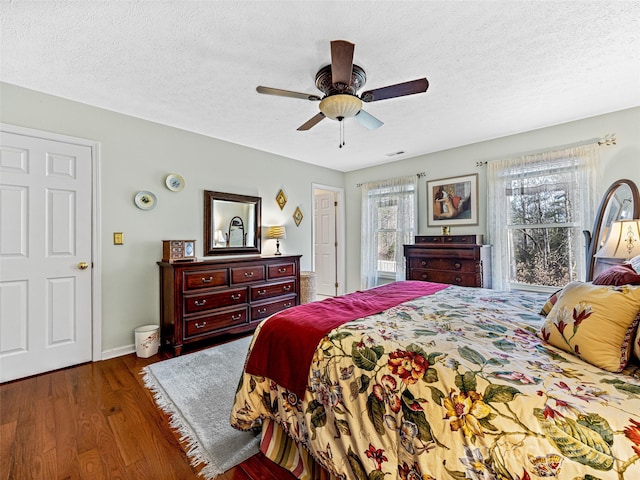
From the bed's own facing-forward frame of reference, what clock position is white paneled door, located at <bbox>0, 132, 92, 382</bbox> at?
The white paneled door is roughly at 12 o'clock from the bed.

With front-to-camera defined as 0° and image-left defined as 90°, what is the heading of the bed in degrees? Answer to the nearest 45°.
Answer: approximately 90°

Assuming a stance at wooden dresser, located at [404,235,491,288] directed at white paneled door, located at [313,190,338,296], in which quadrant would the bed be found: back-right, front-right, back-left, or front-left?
back-left

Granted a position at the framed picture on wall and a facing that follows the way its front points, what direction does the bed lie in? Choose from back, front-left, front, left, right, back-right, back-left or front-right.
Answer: front-left

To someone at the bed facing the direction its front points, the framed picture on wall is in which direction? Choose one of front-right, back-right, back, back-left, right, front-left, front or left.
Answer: right

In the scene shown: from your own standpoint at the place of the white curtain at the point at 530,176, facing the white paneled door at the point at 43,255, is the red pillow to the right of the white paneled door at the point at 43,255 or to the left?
left

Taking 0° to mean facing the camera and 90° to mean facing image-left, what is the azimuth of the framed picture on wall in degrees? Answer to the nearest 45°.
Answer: approximately 45°

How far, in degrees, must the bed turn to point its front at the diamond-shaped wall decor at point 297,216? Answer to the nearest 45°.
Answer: approximately 45° to its right

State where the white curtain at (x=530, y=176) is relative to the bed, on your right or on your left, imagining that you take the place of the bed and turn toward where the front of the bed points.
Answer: on your right

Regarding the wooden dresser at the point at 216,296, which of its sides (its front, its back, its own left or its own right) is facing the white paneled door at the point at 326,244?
left

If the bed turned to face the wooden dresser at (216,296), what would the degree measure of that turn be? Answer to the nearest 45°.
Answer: approximately 45° to its right

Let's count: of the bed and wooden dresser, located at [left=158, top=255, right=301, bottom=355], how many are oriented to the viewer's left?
1

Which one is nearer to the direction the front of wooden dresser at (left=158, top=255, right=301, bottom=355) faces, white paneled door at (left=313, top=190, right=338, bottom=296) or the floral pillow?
the floral pillow

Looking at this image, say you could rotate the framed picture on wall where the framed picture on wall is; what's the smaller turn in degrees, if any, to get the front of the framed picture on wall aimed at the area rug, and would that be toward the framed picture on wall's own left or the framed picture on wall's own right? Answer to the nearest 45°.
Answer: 0° — it already faces it

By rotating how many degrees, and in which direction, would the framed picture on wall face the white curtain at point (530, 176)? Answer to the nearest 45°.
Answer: approximately 135° to its left

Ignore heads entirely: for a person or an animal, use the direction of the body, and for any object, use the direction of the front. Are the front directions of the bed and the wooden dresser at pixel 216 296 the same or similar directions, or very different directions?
very different directions

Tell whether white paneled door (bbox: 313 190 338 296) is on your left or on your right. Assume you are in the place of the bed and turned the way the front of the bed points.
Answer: on your right
